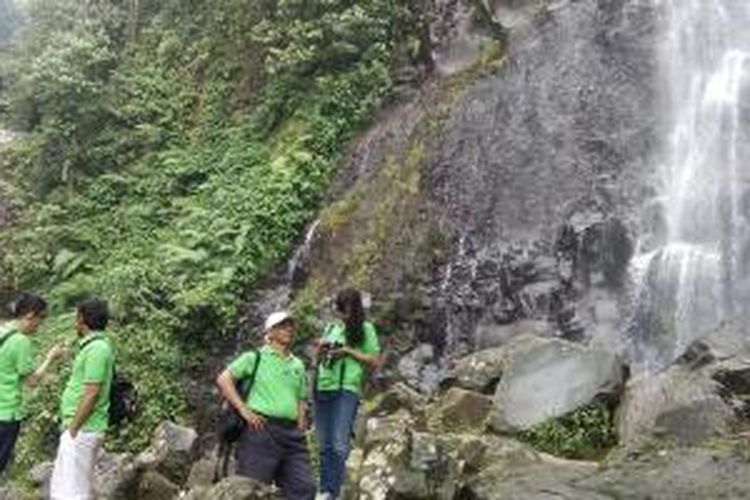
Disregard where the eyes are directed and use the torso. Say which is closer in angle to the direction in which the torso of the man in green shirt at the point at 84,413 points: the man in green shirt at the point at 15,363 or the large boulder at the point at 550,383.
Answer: the man in green shirt

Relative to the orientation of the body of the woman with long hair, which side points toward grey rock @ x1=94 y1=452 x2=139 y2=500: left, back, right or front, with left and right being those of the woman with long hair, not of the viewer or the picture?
right

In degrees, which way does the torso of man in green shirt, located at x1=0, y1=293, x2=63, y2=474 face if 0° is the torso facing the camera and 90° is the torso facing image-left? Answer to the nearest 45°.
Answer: approximately 270°

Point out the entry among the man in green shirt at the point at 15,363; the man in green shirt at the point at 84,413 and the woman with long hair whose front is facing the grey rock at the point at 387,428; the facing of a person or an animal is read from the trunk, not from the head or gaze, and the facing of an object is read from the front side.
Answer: the man in green shirt at the point at 15,363

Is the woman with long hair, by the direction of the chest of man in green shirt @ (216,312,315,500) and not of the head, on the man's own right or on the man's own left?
on the man's own left

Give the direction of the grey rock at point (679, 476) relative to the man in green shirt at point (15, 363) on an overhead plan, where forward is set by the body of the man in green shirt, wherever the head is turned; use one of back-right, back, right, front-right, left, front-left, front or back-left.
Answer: front-right

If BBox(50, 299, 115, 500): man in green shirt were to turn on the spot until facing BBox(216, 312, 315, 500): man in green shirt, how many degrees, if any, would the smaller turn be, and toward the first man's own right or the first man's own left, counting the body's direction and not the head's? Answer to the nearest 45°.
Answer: approximately 180°

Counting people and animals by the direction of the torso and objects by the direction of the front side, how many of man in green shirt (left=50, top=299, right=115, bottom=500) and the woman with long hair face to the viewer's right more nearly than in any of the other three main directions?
0

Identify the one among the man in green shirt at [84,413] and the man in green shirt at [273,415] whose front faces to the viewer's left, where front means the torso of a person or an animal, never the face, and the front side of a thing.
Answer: the man in green shirt at [84,413]

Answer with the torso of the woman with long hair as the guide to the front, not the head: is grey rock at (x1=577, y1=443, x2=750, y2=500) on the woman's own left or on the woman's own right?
on the woman's own left

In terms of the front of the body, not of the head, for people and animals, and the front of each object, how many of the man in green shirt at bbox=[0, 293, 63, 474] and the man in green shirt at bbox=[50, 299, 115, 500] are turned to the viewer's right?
1

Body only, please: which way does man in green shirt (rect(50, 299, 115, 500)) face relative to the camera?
to the viewer's left

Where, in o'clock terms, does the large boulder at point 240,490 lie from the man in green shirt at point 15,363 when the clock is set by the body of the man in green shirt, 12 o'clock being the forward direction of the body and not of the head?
The large boulder is roughly at 2 o'clock from the man in green shirt.
